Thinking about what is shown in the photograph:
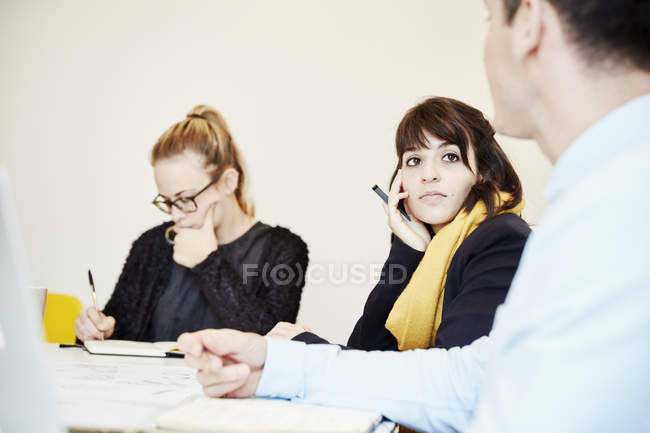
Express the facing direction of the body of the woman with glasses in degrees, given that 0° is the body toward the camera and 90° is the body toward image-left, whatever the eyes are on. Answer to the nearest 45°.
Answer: approximately 45°

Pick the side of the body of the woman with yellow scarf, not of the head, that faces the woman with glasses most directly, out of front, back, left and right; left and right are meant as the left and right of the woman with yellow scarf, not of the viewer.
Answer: right

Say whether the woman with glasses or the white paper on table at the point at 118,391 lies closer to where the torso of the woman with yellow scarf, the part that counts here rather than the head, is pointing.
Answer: the white paper on table

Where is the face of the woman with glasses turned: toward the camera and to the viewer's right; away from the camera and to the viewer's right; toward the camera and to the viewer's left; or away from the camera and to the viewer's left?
toward the camera and to the viewer's left

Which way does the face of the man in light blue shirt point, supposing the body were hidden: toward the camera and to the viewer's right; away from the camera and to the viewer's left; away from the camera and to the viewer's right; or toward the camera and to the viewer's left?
away from the camera and to the viewer's left

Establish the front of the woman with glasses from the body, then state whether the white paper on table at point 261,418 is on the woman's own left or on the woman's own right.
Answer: on the woman's own left

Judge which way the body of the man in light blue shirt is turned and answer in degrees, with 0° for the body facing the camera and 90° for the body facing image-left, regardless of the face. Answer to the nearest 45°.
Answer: approximately 135°

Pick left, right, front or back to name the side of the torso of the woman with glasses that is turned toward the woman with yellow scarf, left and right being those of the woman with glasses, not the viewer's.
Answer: left

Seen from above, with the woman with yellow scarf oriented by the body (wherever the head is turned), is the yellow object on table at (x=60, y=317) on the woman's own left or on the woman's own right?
on the woman's own right

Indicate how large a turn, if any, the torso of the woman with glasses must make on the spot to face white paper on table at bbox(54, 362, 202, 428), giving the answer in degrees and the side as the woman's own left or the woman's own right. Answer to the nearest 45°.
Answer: approximately 45° to the woman's own left

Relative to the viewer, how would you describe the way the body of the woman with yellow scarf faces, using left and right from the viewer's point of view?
facing the viewer and to the left of the viewer

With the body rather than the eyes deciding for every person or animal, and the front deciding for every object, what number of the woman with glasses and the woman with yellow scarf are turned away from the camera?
0

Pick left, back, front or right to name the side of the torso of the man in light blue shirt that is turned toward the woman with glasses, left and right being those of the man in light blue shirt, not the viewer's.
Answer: front

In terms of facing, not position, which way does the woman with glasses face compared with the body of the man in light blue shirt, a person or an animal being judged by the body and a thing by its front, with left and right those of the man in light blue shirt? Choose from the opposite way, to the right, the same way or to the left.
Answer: to the left

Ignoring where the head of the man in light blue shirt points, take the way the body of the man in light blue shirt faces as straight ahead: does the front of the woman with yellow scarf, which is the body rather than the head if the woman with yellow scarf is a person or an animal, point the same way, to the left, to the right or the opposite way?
to the left

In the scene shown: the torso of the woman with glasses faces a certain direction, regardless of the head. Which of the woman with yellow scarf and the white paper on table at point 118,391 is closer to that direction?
the white paper on table
